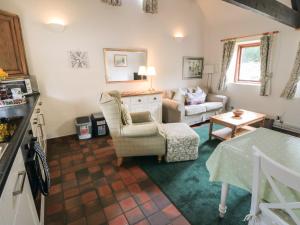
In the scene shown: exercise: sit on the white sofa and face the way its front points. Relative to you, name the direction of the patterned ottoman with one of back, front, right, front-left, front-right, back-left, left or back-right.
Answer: front-right

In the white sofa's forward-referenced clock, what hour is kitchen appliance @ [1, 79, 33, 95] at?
The kitchen appliance is roughly at 3 o'clock from the white sofa.

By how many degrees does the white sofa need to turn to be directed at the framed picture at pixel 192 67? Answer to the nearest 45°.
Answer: approximately 135° to its left

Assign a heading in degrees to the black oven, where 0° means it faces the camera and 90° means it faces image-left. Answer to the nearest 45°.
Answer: approximately 270°

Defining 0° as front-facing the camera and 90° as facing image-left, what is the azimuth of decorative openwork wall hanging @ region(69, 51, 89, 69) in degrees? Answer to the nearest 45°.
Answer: approximately 0°

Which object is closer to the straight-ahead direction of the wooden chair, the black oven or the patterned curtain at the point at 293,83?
the patterned curtain

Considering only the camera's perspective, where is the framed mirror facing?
facing the viewer

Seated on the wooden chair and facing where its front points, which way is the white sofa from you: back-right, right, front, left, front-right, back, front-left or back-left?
left

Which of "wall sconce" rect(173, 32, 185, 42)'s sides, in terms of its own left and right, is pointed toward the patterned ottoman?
front

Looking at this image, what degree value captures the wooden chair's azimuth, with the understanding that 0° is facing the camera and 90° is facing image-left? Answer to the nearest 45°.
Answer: approximately 225°

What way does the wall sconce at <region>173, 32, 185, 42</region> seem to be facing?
toward the camera

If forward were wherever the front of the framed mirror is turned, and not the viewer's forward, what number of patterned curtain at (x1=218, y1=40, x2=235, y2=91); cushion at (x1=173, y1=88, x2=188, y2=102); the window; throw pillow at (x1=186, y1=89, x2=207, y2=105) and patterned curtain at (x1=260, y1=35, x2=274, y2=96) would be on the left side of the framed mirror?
5

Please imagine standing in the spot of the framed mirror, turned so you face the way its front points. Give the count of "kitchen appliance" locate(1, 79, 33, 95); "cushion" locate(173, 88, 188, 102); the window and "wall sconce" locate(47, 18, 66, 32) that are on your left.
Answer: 2

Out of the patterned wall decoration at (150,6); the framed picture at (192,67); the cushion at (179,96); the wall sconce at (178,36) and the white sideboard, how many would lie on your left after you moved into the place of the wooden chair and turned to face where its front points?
5

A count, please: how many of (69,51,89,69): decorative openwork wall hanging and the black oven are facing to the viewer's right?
1
